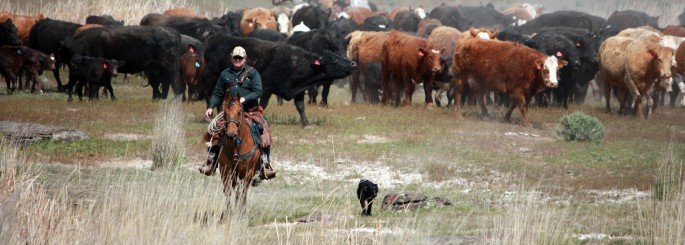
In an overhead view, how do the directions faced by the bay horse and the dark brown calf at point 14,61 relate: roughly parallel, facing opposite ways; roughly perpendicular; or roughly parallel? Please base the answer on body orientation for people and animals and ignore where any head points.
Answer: roughly perpendicular

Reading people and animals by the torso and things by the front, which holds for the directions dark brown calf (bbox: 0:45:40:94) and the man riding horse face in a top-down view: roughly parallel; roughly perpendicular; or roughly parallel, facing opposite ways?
roughly perpendicular

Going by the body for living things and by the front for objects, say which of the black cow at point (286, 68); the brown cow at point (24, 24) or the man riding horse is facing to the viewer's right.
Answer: the black cow

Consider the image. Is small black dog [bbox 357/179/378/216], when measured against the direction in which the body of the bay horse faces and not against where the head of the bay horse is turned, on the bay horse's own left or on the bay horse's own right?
on the bay horse's own left

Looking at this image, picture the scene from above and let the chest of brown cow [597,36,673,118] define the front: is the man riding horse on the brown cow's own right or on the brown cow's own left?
on the brown cow's own right
